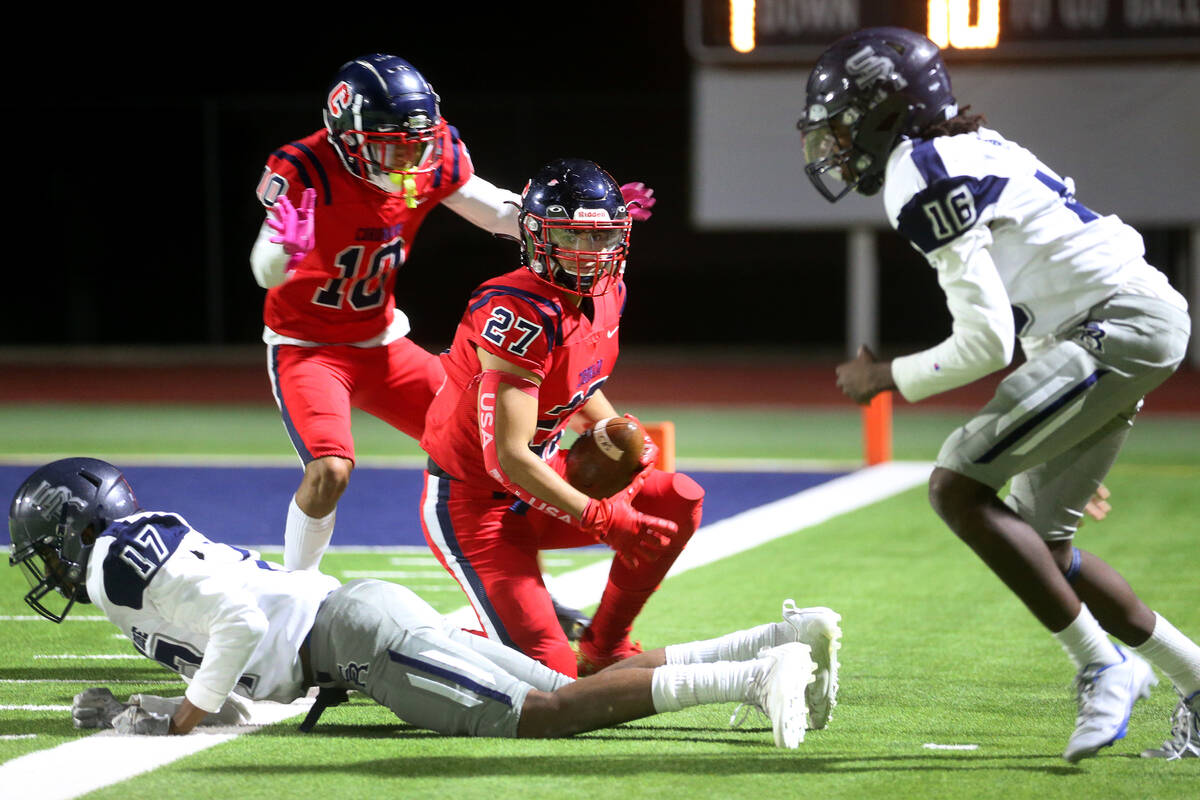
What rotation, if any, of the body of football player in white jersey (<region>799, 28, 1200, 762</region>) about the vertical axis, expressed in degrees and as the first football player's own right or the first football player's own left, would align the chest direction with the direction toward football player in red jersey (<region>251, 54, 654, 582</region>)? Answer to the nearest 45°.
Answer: approximately 45° to the first football player's own right

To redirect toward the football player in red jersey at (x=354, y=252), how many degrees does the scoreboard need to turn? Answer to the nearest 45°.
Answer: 0° — it already faces them

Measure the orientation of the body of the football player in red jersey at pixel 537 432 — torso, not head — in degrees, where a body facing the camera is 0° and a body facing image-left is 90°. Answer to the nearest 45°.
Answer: approximately 315°

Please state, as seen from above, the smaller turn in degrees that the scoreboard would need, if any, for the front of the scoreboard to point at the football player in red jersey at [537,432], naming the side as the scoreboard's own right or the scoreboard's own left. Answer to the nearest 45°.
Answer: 0° — it already faces them

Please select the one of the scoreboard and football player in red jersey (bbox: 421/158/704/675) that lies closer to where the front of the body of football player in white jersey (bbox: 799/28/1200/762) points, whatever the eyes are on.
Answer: the football player in red jersey

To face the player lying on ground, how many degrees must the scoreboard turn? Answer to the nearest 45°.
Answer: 0° — it already faces them

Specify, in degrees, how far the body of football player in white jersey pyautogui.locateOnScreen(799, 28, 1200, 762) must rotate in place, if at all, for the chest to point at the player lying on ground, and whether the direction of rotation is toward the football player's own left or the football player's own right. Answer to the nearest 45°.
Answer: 0° — they already face them

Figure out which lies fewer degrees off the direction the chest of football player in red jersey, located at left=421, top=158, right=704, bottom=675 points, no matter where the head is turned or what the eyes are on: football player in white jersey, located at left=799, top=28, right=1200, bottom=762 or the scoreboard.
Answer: the football player in white jersey

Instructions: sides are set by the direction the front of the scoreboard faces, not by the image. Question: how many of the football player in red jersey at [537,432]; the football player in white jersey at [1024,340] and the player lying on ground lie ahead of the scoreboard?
3

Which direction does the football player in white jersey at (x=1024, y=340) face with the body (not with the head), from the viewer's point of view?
to the viewer's left

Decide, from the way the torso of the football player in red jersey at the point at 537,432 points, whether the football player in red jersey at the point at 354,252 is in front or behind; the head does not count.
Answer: behind

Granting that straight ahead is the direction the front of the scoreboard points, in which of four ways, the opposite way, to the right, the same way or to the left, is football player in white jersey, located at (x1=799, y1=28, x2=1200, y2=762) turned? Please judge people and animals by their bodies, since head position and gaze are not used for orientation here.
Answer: to the right

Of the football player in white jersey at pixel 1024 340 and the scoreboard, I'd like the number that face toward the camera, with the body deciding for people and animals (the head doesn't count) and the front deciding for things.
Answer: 1
